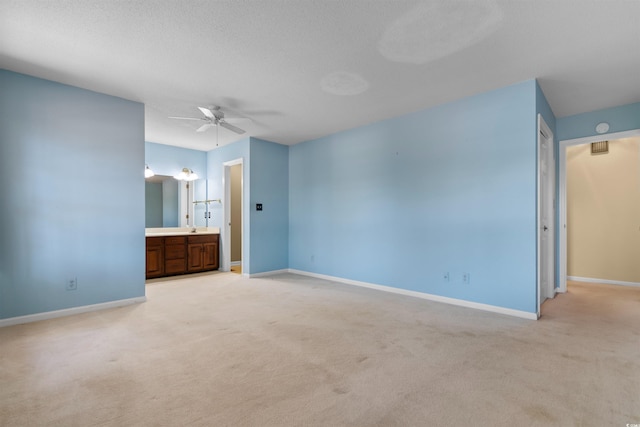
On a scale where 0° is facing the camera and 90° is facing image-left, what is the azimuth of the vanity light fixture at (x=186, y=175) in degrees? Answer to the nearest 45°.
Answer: approximately 0°

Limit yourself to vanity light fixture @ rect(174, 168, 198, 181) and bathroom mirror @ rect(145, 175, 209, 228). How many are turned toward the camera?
2
